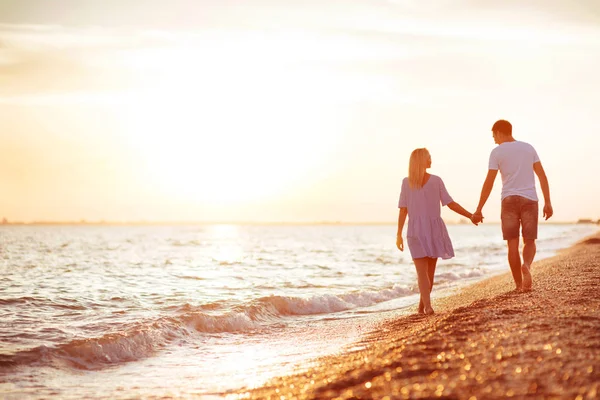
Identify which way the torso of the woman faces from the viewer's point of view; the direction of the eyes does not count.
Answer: away from the camera

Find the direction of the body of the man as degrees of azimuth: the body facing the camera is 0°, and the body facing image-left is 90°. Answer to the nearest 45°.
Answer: approximately 180°

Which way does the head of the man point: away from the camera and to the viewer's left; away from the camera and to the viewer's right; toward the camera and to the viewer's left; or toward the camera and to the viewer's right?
away from the camera and to the viewer's left

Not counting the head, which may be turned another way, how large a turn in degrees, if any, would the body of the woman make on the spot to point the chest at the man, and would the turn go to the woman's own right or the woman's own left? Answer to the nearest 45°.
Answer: approximately 90° to the woman's own right

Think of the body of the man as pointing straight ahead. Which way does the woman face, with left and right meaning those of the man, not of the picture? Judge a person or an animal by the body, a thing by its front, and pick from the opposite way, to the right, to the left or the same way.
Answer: the same way

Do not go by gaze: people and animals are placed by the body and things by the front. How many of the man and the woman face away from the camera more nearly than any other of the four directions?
2

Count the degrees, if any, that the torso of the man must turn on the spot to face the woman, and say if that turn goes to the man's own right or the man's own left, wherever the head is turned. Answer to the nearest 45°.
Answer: approximately 135° to the man's own left
